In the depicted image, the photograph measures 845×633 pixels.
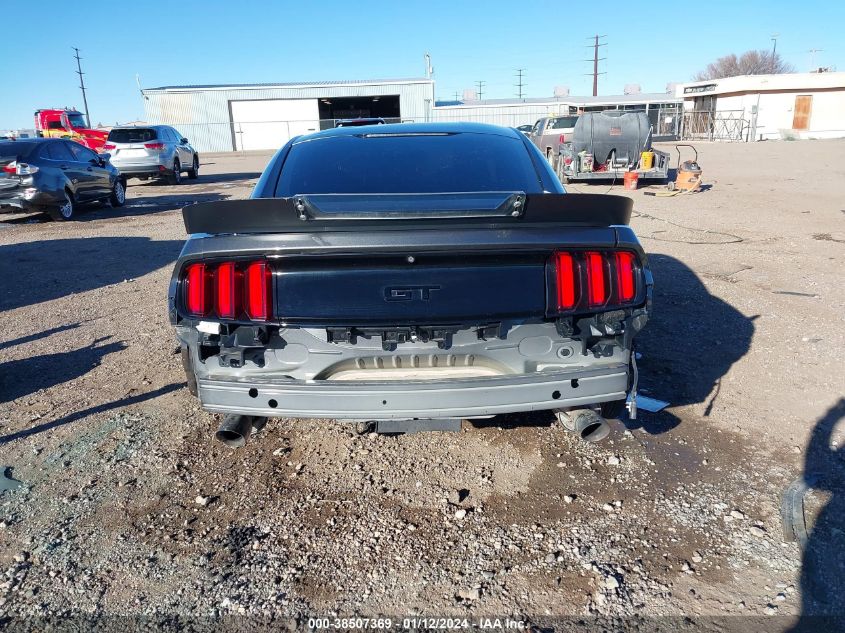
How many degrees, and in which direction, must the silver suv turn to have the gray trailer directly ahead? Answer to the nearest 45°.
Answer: approximately 90° to its right

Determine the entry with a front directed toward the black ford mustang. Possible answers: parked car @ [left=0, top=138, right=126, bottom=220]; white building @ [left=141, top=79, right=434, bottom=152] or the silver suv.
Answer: the white building

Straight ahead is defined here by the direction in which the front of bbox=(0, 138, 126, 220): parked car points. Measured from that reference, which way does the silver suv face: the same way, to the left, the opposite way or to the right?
the same way

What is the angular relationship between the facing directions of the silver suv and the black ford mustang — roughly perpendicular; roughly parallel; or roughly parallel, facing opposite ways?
roughly parallel

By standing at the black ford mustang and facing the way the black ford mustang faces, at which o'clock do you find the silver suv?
The silver suv is roughly at 11 o'clock from the black ford mustang.

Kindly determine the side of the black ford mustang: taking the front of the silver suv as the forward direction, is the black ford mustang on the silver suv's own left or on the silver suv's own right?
on the silver suv's own right

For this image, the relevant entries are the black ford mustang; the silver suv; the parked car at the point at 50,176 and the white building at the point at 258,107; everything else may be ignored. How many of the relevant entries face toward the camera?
1

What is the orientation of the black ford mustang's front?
away from the camera

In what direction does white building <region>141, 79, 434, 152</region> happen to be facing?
toward the camera

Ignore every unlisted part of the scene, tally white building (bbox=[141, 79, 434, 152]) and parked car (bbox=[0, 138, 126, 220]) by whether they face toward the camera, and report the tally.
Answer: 1

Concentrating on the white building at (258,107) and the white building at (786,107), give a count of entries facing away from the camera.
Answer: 0

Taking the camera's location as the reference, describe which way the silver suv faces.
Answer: facing away from the viewer and to the right of the viewer

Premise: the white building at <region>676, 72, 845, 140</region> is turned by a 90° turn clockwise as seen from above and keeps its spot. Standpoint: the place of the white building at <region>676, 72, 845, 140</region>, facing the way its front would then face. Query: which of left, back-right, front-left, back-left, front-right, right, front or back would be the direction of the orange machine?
back-left

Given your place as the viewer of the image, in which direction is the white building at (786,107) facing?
facing the viewer and to the left of the viewer

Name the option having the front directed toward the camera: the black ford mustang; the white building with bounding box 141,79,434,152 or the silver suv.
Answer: the white building

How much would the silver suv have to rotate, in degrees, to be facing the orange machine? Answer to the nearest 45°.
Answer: approximately 90° to its right

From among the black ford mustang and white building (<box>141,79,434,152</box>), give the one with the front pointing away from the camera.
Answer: the black ford mustang

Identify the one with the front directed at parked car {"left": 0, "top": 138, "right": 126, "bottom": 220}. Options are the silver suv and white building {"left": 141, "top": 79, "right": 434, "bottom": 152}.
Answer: the white building

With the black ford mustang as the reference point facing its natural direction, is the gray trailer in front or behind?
in front
